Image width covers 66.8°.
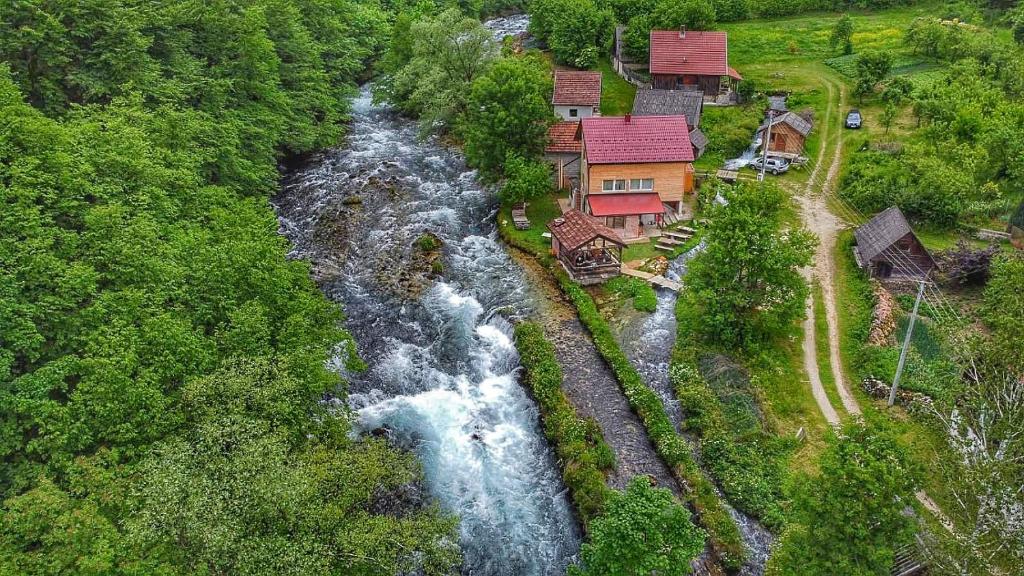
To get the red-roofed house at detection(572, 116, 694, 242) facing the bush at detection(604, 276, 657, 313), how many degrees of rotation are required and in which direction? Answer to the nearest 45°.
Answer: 0° — it already faces it

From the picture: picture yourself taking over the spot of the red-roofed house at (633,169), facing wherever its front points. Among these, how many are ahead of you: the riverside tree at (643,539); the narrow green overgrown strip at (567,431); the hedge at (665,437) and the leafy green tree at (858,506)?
4

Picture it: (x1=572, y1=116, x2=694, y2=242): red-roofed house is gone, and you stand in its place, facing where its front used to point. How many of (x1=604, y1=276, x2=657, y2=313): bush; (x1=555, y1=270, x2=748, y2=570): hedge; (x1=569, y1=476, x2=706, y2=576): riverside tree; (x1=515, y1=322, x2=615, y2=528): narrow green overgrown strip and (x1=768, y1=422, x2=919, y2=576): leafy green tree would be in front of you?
5

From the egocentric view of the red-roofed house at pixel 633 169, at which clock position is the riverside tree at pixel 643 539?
The riverside tree is roughly at 12 o'clock from the red-roofed house.

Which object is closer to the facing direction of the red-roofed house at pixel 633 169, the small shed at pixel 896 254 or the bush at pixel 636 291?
the bush

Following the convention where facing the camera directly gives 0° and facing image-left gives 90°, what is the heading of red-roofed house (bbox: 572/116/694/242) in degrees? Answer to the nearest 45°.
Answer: approximately 0°

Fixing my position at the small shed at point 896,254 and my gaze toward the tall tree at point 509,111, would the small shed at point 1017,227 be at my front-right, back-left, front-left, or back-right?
back-right

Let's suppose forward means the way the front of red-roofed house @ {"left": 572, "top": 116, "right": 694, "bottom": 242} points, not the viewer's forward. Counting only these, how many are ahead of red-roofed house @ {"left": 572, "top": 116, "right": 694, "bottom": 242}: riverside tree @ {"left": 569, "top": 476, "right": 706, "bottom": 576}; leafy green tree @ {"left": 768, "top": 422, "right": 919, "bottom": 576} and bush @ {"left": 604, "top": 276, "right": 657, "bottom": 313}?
3

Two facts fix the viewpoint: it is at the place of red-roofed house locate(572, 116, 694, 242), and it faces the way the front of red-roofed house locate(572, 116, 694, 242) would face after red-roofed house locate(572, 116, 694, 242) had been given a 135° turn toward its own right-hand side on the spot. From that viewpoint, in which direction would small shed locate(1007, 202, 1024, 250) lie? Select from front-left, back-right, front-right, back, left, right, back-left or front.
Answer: back-right

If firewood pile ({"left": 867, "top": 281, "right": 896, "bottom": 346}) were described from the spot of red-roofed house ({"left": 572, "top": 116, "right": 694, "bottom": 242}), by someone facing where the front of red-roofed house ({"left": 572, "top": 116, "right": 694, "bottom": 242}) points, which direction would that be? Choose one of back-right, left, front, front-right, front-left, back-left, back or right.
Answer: front-left

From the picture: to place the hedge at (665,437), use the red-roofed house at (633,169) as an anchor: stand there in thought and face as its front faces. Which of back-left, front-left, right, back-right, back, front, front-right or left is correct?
front

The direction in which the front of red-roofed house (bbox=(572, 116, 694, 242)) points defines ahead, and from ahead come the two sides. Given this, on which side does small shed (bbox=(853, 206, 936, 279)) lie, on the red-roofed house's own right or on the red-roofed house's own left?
on the red-roofed house's own left

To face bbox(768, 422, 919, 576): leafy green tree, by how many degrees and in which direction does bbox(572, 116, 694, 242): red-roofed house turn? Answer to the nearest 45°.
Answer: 0° — it already faces it

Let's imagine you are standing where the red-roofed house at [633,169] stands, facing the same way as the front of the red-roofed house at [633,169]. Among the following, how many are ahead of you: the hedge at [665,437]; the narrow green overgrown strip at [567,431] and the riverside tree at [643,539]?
3

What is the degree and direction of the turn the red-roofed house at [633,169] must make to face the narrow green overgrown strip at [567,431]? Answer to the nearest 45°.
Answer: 0° — it already faces it

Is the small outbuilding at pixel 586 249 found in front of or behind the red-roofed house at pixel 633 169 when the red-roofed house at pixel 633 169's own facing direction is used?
in front
